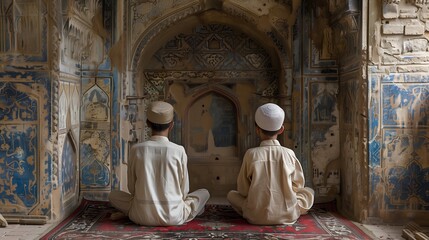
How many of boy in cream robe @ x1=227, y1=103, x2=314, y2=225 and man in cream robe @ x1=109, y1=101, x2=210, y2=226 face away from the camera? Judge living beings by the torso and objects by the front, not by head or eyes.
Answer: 2

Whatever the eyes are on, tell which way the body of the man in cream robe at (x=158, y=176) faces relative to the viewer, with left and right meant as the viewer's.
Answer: facing away from the viewer

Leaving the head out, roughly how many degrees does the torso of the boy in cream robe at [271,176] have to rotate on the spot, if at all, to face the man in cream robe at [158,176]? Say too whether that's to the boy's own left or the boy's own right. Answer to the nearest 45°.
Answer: approximately 90° to the boy's own left

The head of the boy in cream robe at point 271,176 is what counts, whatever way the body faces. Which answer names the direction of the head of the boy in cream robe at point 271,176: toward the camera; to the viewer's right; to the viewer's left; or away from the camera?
away from the camera

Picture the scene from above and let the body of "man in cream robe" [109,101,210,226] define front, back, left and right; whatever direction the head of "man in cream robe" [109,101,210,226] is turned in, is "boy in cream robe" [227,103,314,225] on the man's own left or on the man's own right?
on the man's own right

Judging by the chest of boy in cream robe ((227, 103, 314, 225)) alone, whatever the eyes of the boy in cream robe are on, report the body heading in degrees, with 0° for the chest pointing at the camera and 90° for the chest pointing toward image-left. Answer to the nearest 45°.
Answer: approximately 180°
